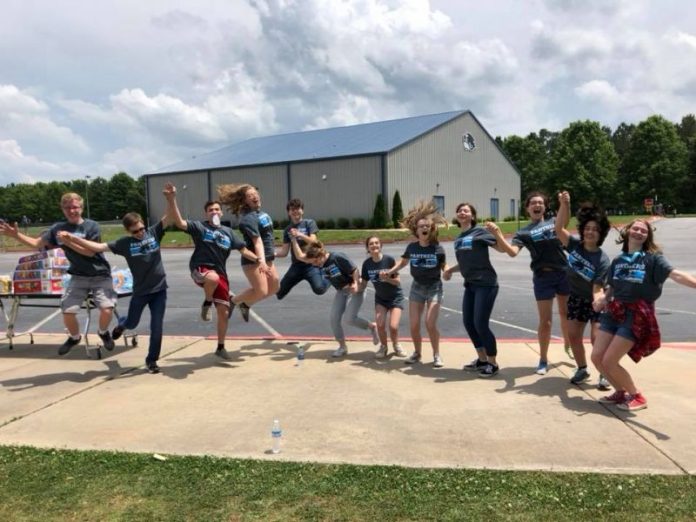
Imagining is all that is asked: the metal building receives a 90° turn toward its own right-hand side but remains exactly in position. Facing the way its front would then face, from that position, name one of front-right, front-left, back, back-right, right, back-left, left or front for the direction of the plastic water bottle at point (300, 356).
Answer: front-left

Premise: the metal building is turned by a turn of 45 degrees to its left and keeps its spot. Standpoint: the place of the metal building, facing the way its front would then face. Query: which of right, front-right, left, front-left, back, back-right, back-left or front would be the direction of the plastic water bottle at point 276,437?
right

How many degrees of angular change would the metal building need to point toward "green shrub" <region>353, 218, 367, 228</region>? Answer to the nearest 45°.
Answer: approximately 45° to its right
